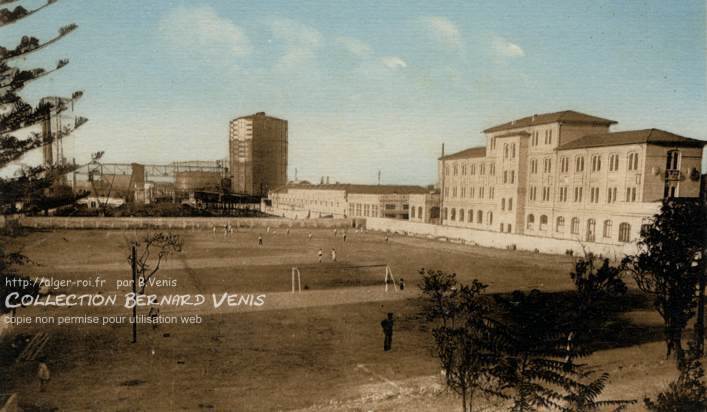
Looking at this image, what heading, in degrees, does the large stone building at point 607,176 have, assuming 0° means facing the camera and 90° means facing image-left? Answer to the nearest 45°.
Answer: approximately 45°

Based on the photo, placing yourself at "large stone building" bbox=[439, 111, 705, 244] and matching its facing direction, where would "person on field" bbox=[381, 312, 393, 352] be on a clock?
The person on field is roughly at 11 o'clock from the large stone building.

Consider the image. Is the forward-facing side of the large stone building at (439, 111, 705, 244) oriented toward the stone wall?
yes
